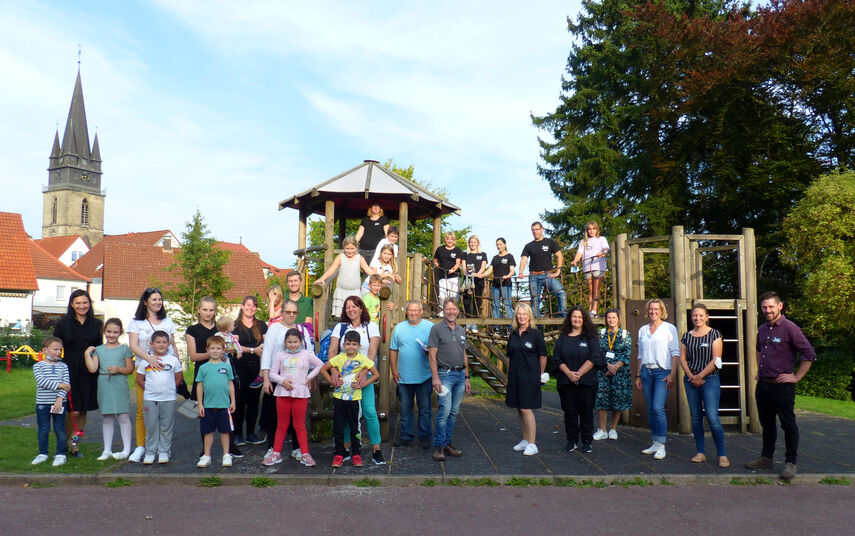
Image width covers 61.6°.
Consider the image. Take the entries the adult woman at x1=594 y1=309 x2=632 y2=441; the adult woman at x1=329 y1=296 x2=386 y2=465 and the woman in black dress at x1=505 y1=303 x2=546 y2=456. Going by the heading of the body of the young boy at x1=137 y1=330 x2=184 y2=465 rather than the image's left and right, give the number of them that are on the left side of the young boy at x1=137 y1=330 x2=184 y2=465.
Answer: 3

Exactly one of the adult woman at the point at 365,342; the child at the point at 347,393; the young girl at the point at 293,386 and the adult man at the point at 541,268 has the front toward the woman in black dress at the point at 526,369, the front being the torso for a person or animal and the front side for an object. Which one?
the adult man

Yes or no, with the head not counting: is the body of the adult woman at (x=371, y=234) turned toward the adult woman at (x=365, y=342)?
yes

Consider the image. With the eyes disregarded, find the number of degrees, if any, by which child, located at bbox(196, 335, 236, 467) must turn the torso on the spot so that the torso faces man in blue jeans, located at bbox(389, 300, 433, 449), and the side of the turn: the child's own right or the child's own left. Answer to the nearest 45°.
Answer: approximately 90° to the child's own left

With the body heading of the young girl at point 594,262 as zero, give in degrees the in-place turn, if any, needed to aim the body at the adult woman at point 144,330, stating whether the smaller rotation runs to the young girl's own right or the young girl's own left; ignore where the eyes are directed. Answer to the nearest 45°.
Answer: approximately 45° to the young girl's own right

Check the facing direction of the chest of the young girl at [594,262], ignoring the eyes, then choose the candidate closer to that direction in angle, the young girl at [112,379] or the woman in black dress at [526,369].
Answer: the woman in black dress

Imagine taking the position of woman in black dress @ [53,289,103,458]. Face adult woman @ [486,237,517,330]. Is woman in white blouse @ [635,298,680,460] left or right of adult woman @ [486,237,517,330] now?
right
